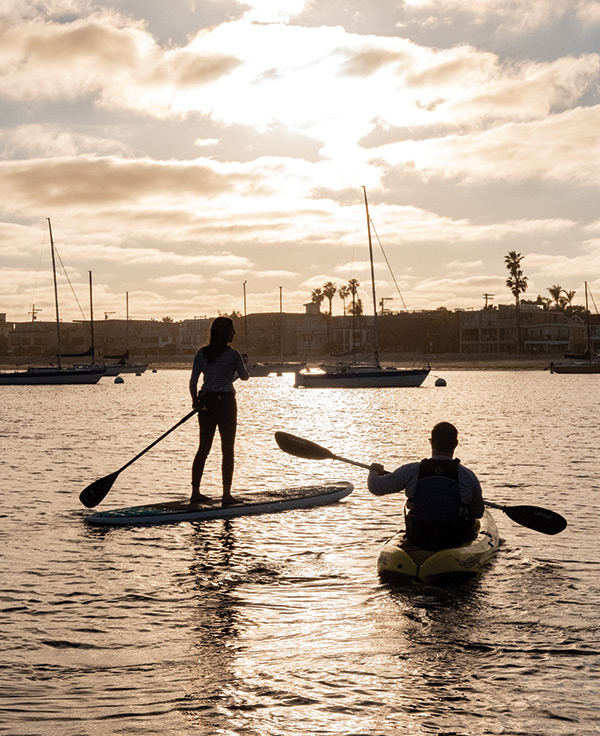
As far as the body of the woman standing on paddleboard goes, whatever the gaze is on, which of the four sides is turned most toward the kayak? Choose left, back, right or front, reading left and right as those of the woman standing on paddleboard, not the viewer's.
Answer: right

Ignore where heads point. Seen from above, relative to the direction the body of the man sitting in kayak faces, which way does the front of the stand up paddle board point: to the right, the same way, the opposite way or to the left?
to the right

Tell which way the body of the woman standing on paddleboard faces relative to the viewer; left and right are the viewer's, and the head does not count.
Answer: facing away from the viewer and to the right of the viewer

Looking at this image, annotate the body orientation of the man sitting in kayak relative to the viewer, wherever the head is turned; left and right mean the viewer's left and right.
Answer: facing away from the viewer

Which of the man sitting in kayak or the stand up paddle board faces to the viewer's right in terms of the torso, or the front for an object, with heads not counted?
the stand up paddle board

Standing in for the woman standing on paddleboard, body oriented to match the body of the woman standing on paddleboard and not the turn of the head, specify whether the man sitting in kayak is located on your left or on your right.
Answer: on your right

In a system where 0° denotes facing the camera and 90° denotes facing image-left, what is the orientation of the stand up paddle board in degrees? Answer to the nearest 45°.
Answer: approximately 270°

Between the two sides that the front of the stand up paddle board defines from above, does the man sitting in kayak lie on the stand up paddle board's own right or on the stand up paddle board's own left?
on the stand up paddle board's own right
